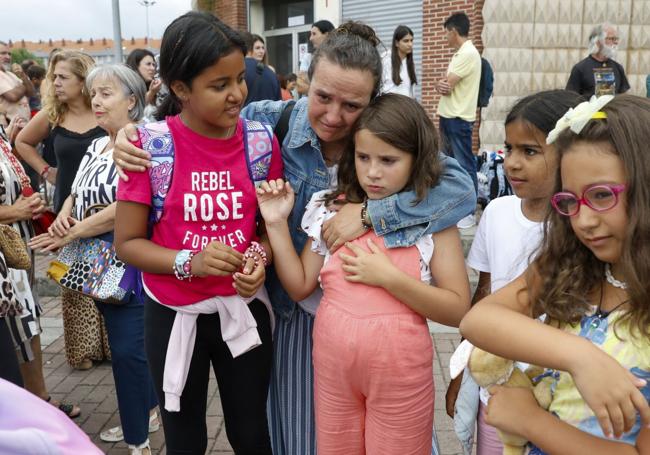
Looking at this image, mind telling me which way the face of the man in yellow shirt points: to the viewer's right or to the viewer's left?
to the viewer's left

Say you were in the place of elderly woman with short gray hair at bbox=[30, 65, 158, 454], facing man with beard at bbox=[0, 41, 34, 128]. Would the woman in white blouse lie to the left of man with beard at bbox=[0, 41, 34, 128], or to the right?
right

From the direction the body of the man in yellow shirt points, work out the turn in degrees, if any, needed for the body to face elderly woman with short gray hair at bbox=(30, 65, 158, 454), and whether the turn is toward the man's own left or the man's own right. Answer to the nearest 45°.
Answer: approximately 90° to the man's own left

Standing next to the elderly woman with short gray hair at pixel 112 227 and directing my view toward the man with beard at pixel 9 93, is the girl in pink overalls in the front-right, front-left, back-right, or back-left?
back-right

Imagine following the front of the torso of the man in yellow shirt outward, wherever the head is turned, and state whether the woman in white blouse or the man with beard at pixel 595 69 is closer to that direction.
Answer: the woman in white blouse

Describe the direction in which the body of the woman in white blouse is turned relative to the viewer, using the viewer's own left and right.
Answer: facing the viewer and to the right of the viewer

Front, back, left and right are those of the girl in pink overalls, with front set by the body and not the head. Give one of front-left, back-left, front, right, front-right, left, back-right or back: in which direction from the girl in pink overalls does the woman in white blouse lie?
back

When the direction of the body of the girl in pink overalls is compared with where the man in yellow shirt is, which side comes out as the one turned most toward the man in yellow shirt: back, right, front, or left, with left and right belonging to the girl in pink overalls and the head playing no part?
back

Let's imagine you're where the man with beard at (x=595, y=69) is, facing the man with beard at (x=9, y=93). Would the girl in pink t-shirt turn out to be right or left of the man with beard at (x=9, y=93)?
left

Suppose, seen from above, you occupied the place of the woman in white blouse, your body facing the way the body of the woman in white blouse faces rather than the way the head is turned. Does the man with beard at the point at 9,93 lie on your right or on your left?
on your right
